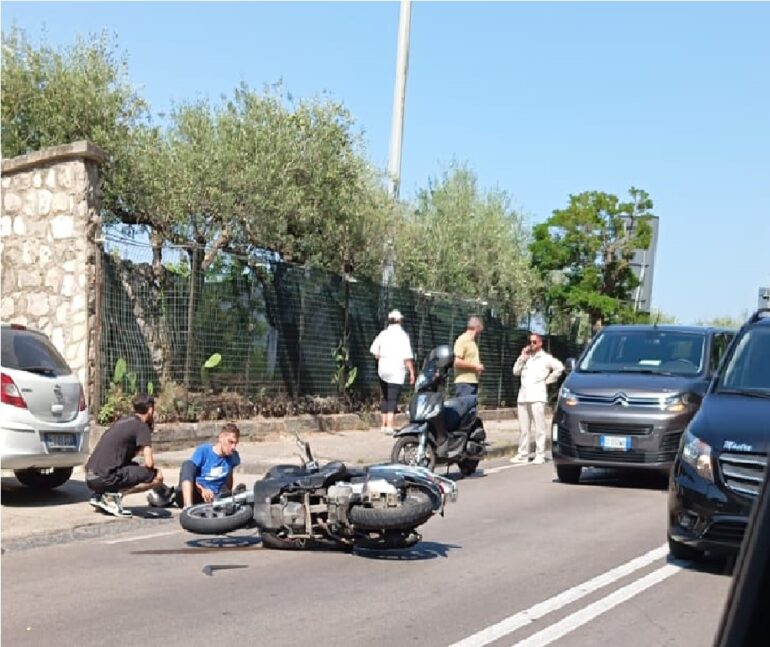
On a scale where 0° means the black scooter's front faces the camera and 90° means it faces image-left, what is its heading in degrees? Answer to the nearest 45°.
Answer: approximately 45°

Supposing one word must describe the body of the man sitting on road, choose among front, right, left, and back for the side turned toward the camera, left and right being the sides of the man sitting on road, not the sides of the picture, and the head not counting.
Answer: front

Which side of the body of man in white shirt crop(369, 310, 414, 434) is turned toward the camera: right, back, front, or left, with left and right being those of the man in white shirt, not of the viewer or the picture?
back

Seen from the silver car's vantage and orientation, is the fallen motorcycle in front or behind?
behind

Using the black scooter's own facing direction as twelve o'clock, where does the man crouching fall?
The man crouching is roughly at 12 o'clock from the black scooter.

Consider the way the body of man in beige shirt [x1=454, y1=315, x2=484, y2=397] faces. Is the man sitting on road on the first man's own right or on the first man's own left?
on the first man's own right

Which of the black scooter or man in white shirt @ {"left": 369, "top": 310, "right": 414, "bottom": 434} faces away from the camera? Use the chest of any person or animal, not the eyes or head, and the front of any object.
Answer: the man in white shirt

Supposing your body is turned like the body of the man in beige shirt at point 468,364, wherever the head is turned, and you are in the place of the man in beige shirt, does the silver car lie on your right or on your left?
on your right

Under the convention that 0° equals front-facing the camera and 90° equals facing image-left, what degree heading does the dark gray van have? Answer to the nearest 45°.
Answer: approximately 45°

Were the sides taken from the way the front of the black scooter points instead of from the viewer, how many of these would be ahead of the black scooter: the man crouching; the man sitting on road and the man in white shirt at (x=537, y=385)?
2

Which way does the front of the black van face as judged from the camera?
facing the viewer and to the left of the viewer

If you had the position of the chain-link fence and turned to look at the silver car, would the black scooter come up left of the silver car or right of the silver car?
left

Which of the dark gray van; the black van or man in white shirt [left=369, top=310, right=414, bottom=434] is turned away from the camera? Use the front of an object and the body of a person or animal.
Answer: the man in white shirt
